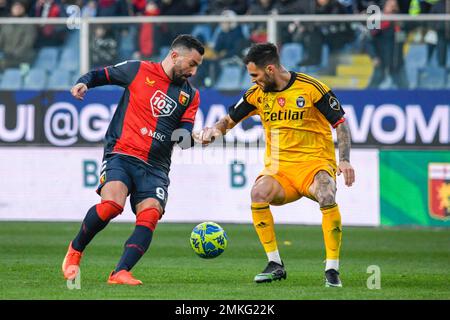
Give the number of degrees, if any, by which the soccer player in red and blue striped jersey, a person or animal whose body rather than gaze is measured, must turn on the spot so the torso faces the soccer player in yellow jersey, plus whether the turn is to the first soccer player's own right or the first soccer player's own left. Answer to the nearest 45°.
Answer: approximately 45° to the first soccer player's own left

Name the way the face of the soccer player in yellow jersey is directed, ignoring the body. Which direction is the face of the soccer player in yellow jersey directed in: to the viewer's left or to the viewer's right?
to the viewer's left

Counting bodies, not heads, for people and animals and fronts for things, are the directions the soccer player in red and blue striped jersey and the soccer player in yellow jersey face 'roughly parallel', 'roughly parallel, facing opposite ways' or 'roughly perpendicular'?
roughly perpendicular

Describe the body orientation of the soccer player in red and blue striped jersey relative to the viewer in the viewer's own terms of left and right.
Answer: facing the viewer and to the right of the viewer

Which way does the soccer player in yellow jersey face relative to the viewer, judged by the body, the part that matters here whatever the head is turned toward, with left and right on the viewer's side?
facing the viewer and to the left of the viewer
